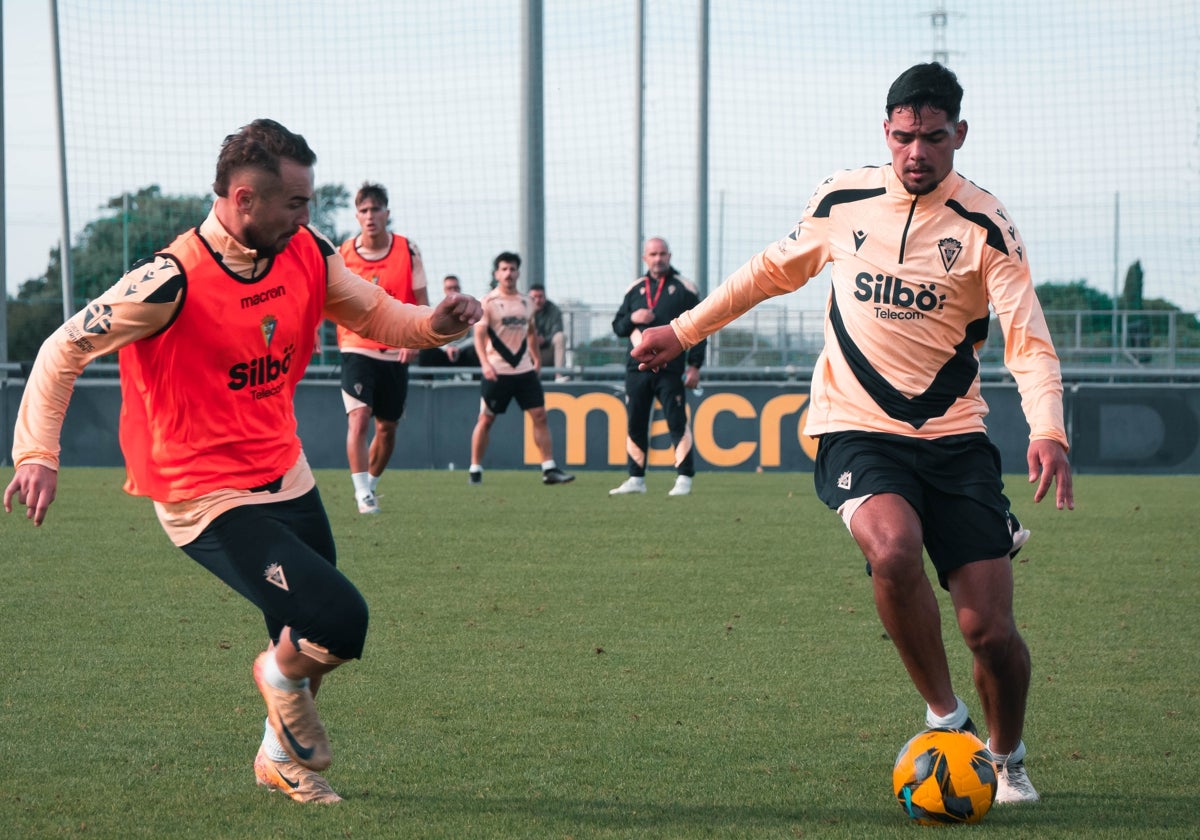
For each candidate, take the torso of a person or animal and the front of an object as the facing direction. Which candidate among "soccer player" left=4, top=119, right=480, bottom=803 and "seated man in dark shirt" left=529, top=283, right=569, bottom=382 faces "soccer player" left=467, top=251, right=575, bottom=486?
"seated man in dark shirt" left=529, top=283, right=569, bottom=382

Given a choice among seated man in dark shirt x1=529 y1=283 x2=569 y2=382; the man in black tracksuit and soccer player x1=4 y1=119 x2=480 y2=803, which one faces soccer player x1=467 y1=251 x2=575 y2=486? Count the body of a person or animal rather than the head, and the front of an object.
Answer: seated man in dark shirt x1=529 y1=283 x2=569 y2=382

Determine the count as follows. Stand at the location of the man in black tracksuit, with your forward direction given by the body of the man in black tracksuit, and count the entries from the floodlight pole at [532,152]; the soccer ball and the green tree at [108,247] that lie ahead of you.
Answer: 1

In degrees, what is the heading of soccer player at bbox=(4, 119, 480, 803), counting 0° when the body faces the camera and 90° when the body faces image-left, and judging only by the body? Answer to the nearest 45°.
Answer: approximately 315°

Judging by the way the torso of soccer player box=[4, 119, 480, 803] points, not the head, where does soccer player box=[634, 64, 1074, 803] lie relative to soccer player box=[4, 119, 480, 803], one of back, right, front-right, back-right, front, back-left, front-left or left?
front-left

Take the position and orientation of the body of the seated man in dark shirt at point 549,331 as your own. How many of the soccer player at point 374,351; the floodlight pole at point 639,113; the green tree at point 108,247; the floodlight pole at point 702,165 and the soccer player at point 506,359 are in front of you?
2

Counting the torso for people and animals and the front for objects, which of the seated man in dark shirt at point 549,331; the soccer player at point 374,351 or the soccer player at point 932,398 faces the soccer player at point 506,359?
the seated man in dark shirt at point 549,331

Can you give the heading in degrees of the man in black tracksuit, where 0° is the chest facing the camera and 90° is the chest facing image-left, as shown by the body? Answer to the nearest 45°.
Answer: approximately 0°
